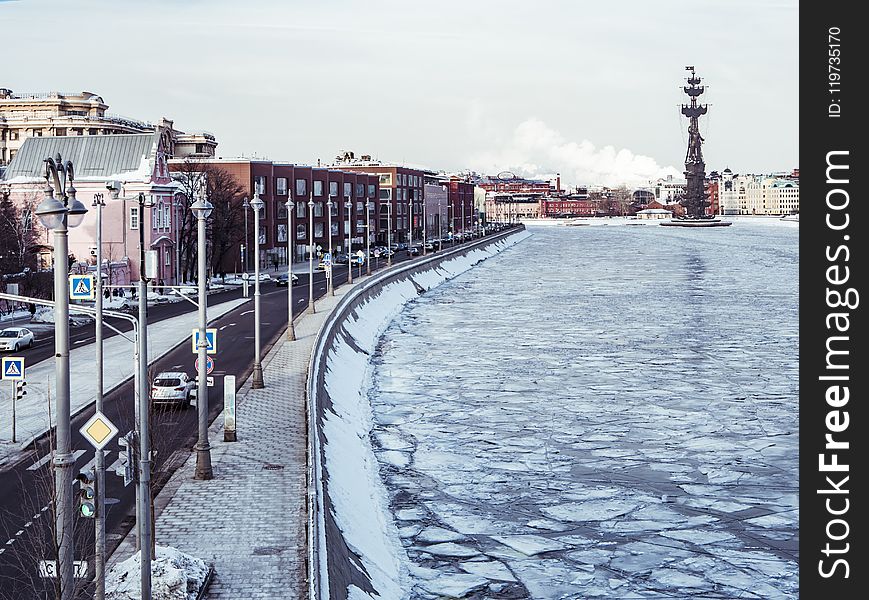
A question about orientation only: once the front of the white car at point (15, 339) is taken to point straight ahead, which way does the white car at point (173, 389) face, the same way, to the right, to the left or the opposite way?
the opposite way

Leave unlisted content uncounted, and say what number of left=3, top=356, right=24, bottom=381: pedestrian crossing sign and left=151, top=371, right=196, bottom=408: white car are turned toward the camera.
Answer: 1

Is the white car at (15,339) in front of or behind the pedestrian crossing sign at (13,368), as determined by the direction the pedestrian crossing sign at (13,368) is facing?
behind

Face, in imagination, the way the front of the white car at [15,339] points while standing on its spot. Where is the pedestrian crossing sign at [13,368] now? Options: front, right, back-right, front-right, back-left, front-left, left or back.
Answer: front-left

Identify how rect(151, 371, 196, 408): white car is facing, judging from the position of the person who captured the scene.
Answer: facing away from the viewer and to the right of the viewer

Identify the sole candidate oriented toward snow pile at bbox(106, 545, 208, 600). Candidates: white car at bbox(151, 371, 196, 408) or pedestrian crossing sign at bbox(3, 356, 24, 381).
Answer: the pedestrian crossing sign

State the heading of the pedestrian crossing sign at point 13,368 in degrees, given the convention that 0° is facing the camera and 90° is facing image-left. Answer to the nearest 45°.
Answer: approximately 0°

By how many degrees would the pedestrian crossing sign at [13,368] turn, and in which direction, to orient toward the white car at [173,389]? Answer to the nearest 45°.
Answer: approximately 135° to its left

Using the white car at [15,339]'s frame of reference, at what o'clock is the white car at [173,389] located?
the white car at [173,389] is roughly at 10 o'clock from the white car at [15,339].

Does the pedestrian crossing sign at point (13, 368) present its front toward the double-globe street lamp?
yes

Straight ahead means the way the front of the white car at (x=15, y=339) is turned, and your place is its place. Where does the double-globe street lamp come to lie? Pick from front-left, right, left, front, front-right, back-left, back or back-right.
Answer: front-left

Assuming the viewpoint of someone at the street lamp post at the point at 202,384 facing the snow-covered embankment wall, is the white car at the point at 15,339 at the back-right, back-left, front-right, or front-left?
back-left
